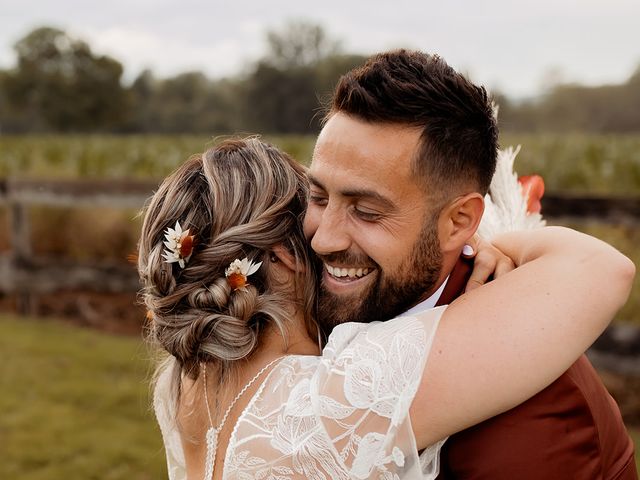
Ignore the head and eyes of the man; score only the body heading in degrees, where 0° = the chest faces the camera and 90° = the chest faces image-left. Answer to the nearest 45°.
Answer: approximately 45°

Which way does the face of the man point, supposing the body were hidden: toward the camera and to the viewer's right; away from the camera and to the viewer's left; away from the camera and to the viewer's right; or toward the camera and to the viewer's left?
toward the camera and to the viewer's left

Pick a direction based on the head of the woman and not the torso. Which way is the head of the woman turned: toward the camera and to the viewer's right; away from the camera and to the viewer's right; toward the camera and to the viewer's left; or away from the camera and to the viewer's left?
away from the camera and to the viewer's right

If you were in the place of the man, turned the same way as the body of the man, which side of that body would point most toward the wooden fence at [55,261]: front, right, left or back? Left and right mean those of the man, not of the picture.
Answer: right

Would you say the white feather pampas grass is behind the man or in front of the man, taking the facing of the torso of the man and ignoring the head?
behind
